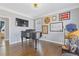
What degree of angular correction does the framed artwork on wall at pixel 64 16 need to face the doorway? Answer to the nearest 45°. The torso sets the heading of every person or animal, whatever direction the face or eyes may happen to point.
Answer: approximately 45° to its right

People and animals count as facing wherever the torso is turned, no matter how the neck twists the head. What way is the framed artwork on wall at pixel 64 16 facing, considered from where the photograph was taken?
facing the viewer and to the left of the viewer

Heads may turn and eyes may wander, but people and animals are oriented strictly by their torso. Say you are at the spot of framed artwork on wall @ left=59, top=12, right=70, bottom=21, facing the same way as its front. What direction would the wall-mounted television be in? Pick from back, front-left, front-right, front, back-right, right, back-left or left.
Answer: front-right
